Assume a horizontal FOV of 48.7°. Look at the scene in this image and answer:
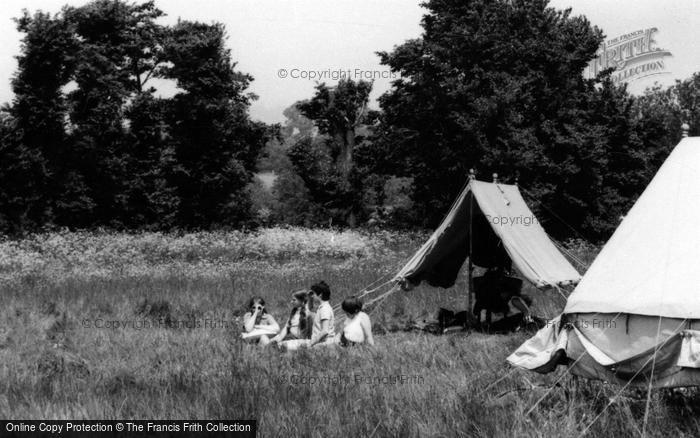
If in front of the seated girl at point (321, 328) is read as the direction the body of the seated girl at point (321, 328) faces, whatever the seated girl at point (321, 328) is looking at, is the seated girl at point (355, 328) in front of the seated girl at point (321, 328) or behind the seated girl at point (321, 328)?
behind

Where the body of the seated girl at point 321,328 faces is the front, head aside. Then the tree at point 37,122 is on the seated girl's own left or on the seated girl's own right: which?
on the seated girl's own right

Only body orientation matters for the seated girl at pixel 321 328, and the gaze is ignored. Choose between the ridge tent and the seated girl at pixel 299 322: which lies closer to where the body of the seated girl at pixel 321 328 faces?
the seated girl

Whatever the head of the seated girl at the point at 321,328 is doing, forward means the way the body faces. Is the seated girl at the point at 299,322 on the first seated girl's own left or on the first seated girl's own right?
on the first seated girl's own right

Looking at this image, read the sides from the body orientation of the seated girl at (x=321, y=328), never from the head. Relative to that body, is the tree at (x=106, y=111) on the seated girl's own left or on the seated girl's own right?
on the seated girl's own right

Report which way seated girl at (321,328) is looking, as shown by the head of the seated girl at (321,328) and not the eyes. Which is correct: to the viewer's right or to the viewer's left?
to the viewer's left
